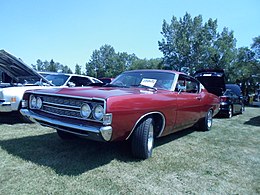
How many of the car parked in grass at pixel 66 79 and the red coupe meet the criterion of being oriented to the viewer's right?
0

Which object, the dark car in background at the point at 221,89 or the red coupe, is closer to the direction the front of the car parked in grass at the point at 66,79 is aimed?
the red coupe

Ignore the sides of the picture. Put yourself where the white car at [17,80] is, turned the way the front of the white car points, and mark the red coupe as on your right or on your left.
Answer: on your left

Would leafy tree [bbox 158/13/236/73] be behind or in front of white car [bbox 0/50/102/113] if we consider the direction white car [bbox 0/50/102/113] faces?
behind

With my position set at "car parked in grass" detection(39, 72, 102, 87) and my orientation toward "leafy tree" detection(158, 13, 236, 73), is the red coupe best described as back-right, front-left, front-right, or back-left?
back-right

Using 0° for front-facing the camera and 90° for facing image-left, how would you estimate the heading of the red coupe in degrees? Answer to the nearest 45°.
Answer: approximately 45°

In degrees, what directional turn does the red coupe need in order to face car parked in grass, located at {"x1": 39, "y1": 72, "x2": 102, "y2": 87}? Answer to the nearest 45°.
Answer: approximately 90° to its right

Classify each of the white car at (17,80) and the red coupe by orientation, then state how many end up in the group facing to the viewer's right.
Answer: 0

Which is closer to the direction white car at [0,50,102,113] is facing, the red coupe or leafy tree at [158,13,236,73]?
the red coupe

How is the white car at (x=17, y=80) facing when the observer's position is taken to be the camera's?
facing the viewer and to the left of the viewer

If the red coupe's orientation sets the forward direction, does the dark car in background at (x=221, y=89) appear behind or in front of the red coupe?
behind
